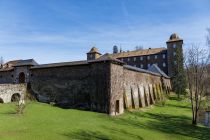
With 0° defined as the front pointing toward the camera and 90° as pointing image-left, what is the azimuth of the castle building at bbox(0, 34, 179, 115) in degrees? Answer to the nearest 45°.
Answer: approximately 45°
